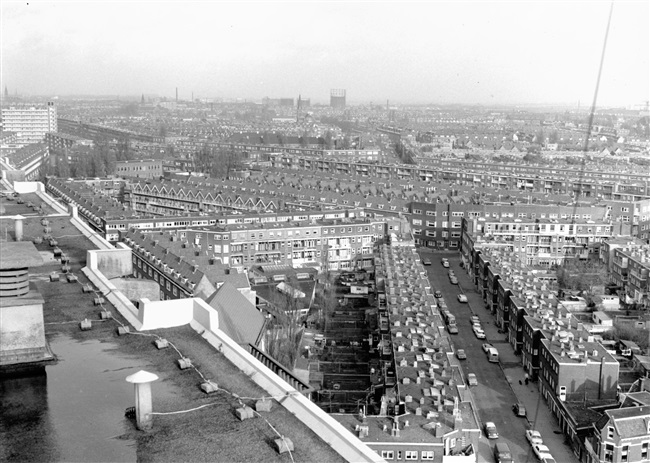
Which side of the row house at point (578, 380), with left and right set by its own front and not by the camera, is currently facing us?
left

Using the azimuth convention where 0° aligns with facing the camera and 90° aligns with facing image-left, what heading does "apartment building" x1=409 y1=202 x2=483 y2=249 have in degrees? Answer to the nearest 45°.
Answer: approximately 0°

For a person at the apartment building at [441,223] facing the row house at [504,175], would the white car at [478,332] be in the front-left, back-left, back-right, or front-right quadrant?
back-right

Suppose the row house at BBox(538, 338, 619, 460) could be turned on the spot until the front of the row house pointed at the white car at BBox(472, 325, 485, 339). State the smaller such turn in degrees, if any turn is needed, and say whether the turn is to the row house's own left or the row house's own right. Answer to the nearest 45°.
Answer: approximately 45° to the row house's own right

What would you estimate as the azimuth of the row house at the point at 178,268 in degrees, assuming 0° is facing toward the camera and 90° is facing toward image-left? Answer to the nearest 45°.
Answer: approximately 45°

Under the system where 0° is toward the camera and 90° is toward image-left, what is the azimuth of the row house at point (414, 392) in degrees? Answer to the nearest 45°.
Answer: approximately 270°

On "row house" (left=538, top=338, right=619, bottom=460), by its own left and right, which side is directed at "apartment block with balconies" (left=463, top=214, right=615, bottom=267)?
right

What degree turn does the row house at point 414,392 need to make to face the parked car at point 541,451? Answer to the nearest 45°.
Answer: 0° — it already faces it

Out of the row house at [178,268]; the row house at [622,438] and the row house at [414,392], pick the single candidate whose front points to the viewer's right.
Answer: the row house at [414,392]

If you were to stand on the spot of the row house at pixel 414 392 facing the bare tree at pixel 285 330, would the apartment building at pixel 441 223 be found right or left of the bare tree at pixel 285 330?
right
